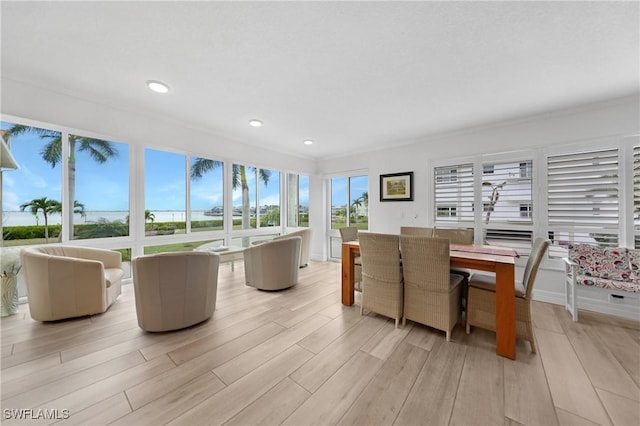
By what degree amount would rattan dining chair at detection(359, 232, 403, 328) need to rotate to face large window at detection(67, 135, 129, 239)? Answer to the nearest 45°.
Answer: approximately 135° to its left

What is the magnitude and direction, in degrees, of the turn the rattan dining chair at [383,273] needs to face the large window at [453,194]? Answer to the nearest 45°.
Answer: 0° — it already faces it

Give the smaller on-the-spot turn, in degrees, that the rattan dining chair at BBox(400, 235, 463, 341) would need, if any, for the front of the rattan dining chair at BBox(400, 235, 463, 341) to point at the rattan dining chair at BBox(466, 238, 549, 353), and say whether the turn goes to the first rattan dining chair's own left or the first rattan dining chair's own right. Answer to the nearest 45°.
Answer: approximately 45° to the first rattan dining chair's own right

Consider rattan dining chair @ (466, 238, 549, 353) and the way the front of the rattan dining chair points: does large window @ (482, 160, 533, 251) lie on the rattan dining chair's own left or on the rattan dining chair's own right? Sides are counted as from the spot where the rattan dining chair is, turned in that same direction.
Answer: on the rattan dining chair's own right

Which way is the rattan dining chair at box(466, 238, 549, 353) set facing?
to the viewer's left

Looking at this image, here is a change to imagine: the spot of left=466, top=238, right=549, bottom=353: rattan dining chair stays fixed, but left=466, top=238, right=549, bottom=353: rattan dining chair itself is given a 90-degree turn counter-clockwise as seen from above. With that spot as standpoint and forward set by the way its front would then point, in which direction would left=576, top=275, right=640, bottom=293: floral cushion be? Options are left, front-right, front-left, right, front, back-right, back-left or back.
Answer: back-left

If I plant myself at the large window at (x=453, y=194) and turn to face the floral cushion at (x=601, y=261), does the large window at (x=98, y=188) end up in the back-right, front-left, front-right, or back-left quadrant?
back-right

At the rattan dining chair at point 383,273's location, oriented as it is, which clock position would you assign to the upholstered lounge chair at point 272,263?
The upholstered lounge chair is roughly at 8 o'clock from the rattan dining chair.

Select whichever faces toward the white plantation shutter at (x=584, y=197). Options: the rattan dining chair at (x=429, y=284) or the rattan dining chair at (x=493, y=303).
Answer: the rattan dining chair at (x=429, y=284)

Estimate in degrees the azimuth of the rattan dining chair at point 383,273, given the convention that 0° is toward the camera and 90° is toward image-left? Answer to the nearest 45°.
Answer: approximately 225°

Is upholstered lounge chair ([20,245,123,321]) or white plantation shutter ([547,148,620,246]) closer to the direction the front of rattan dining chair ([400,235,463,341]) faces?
the white plantation shutter
